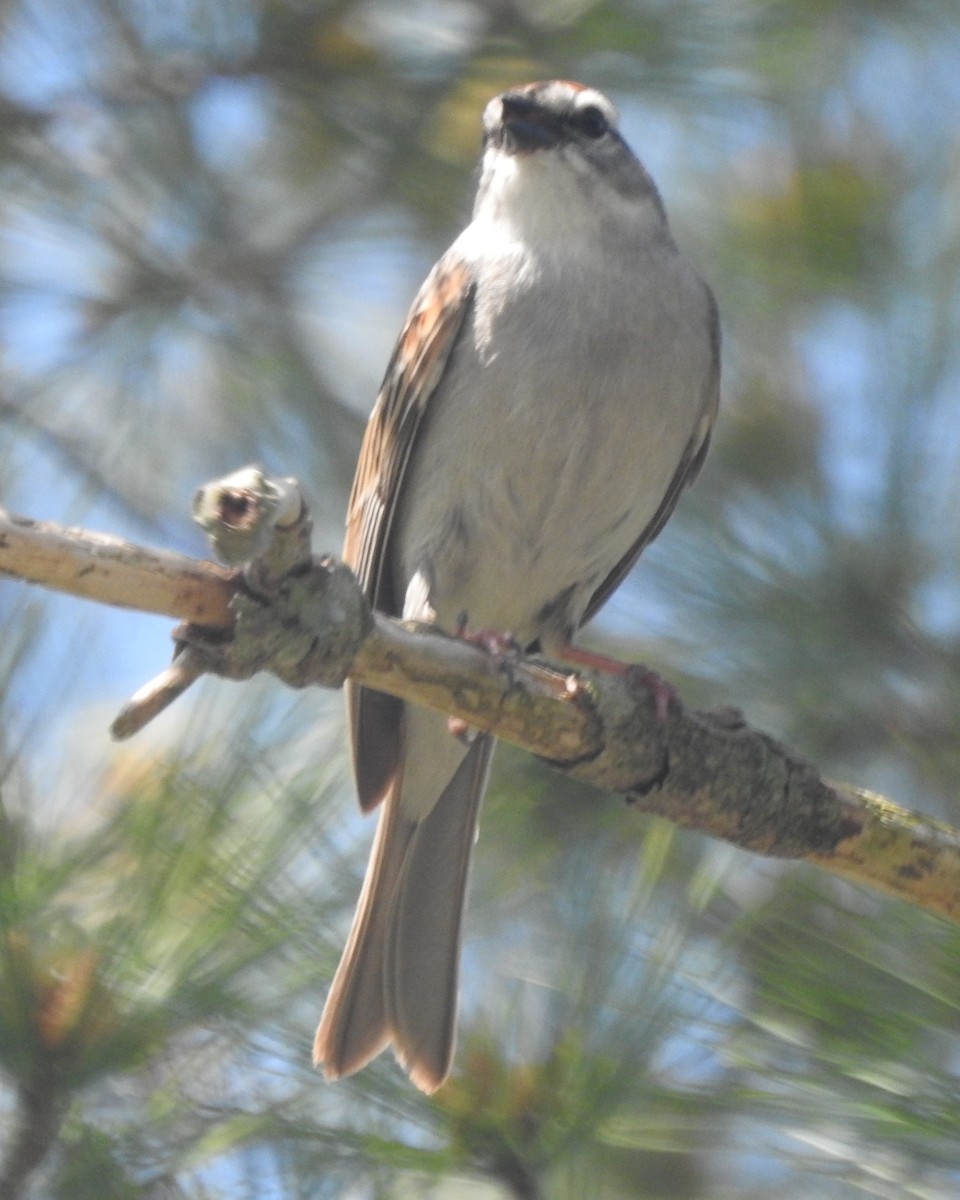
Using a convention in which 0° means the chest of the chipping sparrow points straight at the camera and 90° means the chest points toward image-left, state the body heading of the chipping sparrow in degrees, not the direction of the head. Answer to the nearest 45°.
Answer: approximately 0°
